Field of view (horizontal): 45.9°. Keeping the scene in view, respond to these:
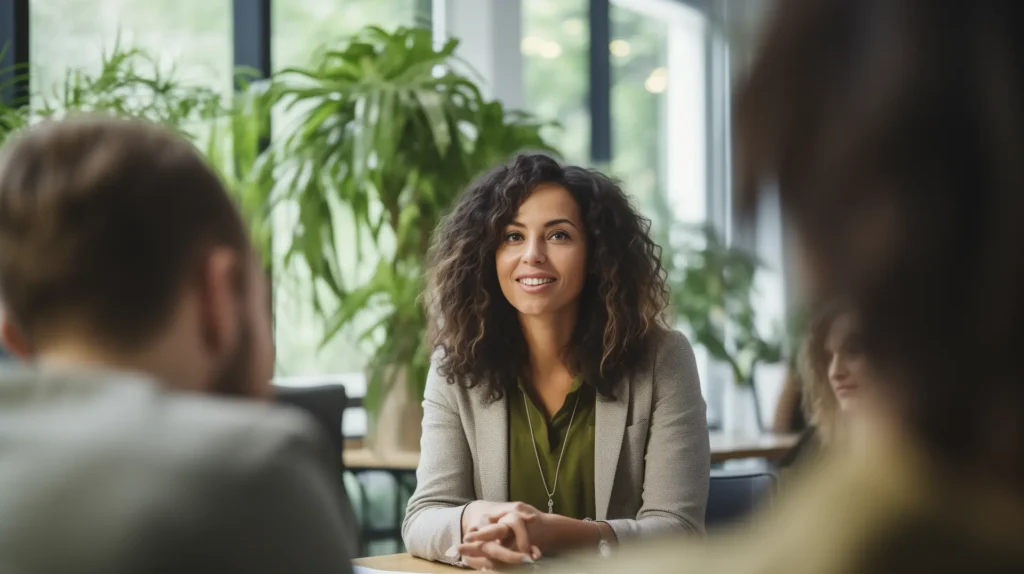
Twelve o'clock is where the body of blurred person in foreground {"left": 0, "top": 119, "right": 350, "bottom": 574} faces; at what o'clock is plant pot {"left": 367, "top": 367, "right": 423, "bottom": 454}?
The plant pot is roughly at 11 o'clock from the blurred person in foreground.

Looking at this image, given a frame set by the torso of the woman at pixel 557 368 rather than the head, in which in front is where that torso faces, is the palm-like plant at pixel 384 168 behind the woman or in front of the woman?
behind

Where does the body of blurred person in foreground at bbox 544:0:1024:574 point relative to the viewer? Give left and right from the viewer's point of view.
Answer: facing away from the viewer and to the left of the viewer

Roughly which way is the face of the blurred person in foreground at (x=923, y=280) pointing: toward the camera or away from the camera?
away from the camera

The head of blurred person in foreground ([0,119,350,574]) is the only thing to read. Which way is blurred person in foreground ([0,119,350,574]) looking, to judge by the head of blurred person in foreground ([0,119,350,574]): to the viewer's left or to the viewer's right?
to the viewer's right

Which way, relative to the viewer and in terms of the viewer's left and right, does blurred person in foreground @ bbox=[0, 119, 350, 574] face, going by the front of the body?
facing away from the viewer and to the right of the viewer
